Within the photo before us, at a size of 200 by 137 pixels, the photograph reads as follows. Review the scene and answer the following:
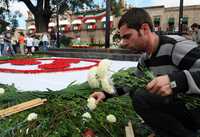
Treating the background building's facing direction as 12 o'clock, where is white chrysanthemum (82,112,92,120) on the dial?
The white chrysanthemum is roughly at 12 o'clock from the background building.

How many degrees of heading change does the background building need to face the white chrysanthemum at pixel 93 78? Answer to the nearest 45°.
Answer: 0° — it already faces it

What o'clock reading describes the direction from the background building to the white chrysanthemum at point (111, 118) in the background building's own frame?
The white chrysanthemum is roughly at 12 o'clock from the background building.

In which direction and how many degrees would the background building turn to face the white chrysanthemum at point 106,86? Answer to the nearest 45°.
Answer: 0° — it already faces it

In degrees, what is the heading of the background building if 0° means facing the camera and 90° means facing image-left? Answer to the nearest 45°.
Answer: approximately 0°

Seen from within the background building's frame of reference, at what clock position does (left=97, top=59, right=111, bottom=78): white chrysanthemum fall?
The white chrysanthemum is roughly at 12 o'clock from the background building.
